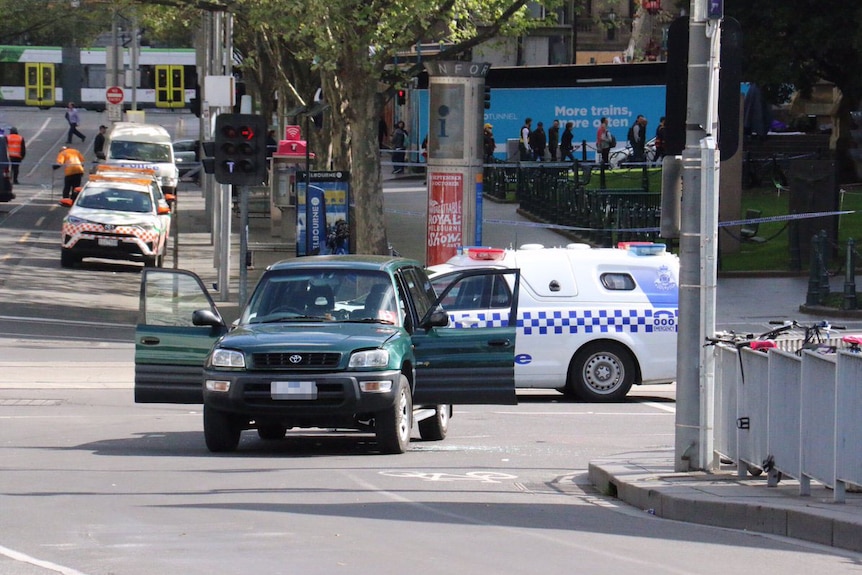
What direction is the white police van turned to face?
to the viewer's left

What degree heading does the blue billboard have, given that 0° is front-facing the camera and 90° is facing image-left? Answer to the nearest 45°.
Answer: approximately 0°

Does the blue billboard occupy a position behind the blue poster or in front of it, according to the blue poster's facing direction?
behind

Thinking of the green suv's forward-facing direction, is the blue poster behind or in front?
behind

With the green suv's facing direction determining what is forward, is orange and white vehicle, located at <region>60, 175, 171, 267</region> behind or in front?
behind

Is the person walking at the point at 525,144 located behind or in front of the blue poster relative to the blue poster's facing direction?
behind

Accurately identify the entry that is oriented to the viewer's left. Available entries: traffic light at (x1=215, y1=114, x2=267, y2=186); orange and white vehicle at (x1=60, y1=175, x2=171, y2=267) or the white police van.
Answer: the white police van

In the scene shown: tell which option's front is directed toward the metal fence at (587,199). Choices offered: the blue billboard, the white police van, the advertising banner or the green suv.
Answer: the blue billboard

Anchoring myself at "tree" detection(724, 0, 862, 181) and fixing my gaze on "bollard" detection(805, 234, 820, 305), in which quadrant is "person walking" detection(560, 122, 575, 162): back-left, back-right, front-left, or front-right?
back-right

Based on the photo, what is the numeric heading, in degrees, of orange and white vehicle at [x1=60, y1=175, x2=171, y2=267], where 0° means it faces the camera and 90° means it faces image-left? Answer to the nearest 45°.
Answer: approximately 0°

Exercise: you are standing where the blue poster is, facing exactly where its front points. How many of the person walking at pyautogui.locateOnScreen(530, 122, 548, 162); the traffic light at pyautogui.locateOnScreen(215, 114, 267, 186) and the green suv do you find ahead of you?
2
